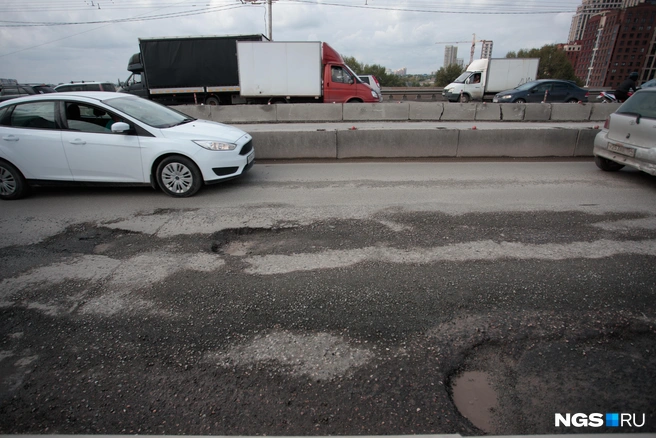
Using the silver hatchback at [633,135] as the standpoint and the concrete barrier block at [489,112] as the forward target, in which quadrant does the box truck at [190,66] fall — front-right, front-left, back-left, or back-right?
front-left

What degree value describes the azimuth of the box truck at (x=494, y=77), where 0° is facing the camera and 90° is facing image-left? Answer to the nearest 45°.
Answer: approximately 45°

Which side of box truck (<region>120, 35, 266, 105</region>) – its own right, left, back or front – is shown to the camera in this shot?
left

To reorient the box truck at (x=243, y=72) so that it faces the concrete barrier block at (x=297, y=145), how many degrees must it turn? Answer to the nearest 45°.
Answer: approximately 90° to its right

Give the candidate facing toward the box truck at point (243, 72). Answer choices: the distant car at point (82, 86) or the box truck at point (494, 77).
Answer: the box truck at point (494, 77)

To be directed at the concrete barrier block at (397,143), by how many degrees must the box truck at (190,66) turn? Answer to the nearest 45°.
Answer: approximately 90° to its left

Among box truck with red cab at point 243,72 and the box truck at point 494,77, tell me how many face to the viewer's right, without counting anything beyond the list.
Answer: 1

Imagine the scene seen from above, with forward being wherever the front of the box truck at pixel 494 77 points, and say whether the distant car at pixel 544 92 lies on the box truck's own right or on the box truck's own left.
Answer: on the box truck's own left

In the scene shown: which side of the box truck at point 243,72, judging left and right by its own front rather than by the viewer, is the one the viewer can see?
right

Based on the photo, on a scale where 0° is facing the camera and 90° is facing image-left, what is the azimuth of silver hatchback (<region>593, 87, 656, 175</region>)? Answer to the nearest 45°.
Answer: approximately 225°
